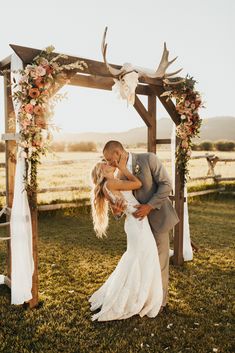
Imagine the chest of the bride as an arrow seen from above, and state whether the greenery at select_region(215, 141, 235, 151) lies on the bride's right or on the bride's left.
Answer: on the bride's left

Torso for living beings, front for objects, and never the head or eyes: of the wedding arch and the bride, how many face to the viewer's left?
0

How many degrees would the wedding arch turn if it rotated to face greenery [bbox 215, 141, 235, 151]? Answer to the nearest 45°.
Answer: approximately 135° to its left

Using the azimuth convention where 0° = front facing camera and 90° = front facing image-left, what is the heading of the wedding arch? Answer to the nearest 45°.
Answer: approximately 315°

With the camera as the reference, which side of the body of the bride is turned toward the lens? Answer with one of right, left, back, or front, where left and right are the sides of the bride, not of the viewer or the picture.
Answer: right
